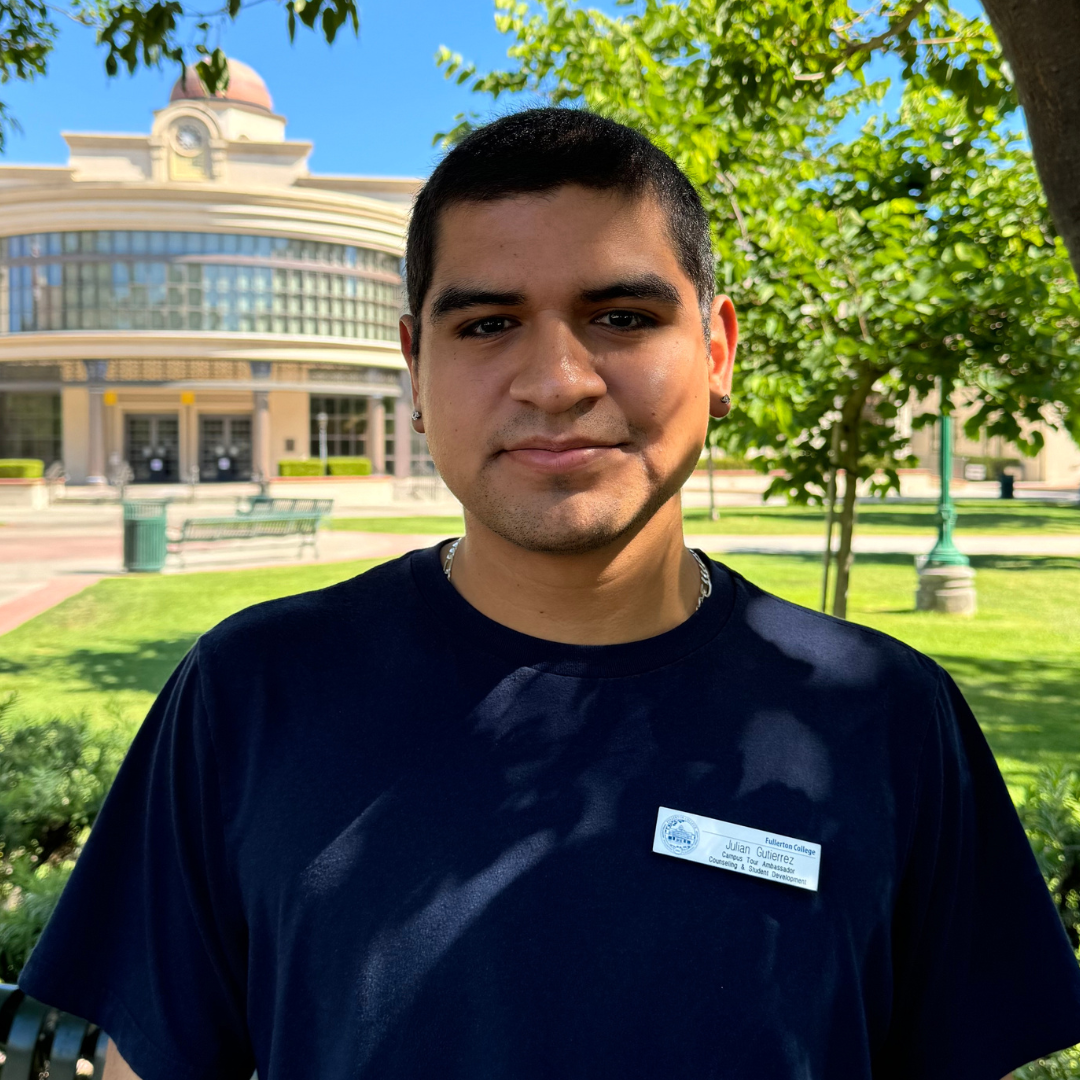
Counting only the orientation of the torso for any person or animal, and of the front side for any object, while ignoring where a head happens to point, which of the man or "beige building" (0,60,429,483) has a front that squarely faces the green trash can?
the beige building

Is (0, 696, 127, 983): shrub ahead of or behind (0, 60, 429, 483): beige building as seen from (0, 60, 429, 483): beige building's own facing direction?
ahead

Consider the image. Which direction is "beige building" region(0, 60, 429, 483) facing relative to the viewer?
toward the camera

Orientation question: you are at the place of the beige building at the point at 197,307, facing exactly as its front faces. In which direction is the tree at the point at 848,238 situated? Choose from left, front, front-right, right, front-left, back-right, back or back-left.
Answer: front

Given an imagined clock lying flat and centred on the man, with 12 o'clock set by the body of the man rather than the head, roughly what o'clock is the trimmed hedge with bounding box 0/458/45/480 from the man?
The trimmed hedge is roughly at 5 o'clock from the man.

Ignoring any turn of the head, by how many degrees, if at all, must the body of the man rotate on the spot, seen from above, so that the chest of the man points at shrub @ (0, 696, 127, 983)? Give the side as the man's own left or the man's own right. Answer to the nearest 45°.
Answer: approximately 135° to the man's own right

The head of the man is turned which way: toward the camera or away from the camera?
toward the camera

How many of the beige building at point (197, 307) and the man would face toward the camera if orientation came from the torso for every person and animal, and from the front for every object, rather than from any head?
2

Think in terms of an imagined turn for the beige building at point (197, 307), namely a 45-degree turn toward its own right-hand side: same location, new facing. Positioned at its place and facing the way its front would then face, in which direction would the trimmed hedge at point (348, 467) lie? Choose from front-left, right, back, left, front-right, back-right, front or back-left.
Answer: left

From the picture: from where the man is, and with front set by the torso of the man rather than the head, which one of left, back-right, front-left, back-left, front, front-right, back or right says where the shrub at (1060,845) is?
back-left

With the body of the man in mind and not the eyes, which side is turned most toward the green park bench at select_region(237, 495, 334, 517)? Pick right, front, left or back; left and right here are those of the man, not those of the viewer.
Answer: back

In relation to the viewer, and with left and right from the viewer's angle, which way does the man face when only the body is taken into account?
facing the viewer

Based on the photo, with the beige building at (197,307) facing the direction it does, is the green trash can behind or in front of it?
in front
